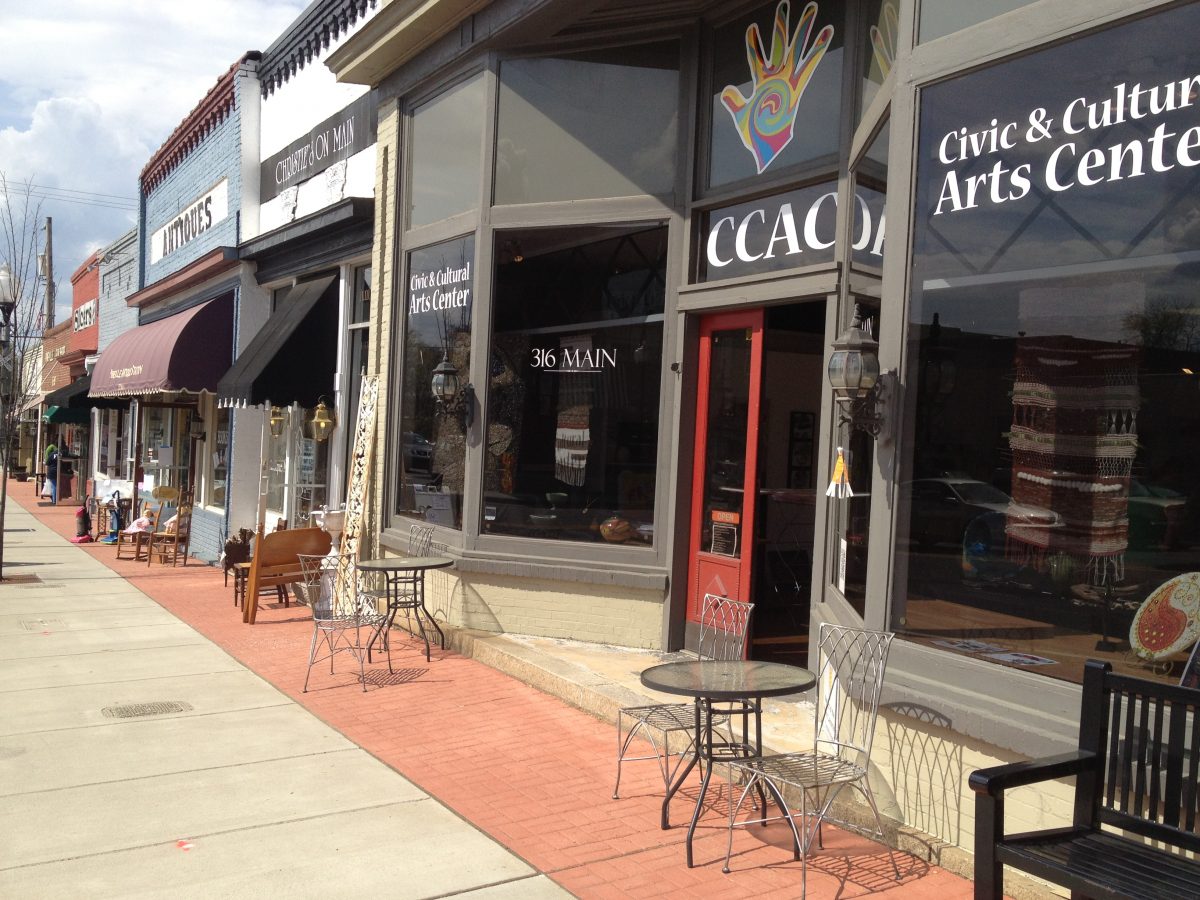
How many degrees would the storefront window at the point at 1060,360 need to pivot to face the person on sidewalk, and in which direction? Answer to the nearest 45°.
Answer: approximately 90° to its right

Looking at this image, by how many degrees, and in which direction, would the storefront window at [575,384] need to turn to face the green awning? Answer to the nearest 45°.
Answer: approximately 135° to its right

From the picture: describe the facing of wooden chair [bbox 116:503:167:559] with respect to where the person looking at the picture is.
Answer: facing the viewer and to the left of the viewer

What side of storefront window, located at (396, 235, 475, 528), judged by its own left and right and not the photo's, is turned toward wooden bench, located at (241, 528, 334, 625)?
right

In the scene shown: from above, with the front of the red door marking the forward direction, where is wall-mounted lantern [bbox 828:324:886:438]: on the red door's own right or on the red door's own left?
on the red door's own left

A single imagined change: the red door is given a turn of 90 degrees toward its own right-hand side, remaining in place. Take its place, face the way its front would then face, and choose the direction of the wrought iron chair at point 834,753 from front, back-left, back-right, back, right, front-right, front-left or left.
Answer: back-left

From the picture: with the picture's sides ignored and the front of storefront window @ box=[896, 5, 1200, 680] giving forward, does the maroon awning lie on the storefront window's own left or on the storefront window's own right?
on the storefront window's own right

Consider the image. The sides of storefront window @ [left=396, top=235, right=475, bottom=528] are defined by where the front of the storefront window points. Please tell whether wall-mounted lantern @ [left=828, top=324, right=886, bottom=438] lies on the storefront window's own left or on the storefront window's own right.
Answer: on the storefront window's own left

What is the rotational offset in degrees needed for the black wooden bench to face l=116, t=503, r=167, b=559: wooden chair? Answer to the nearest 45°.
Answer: approximately 90° to its right

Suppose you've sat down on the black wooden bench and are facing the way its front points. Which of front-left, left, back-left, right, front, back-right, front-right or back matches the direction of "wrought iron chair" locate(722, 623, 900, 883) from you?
right

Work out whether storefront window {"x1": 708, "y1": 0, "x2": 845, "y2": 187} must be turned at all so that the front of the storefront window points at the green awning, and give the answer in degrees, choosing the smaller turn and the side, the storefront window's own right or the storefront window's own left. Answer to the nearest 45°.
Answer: approximately 90° to the storefront window's own right

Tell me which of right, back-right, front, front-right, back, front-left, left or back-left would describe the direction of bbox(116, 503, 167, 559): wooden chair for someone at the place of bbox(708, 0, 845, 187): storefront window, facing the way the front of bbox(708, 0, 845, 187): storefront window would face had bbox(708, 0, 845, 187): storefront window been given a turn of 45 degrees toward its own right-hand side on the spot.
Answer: front-right

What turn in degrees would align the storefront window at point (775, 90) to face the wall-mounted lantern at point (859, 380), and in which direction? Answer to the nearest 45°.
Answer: approximately 45° to its left

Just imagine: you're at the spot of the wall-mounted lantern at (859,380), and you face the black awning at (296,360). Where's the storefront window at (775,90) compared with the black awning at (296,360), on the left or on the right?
right
